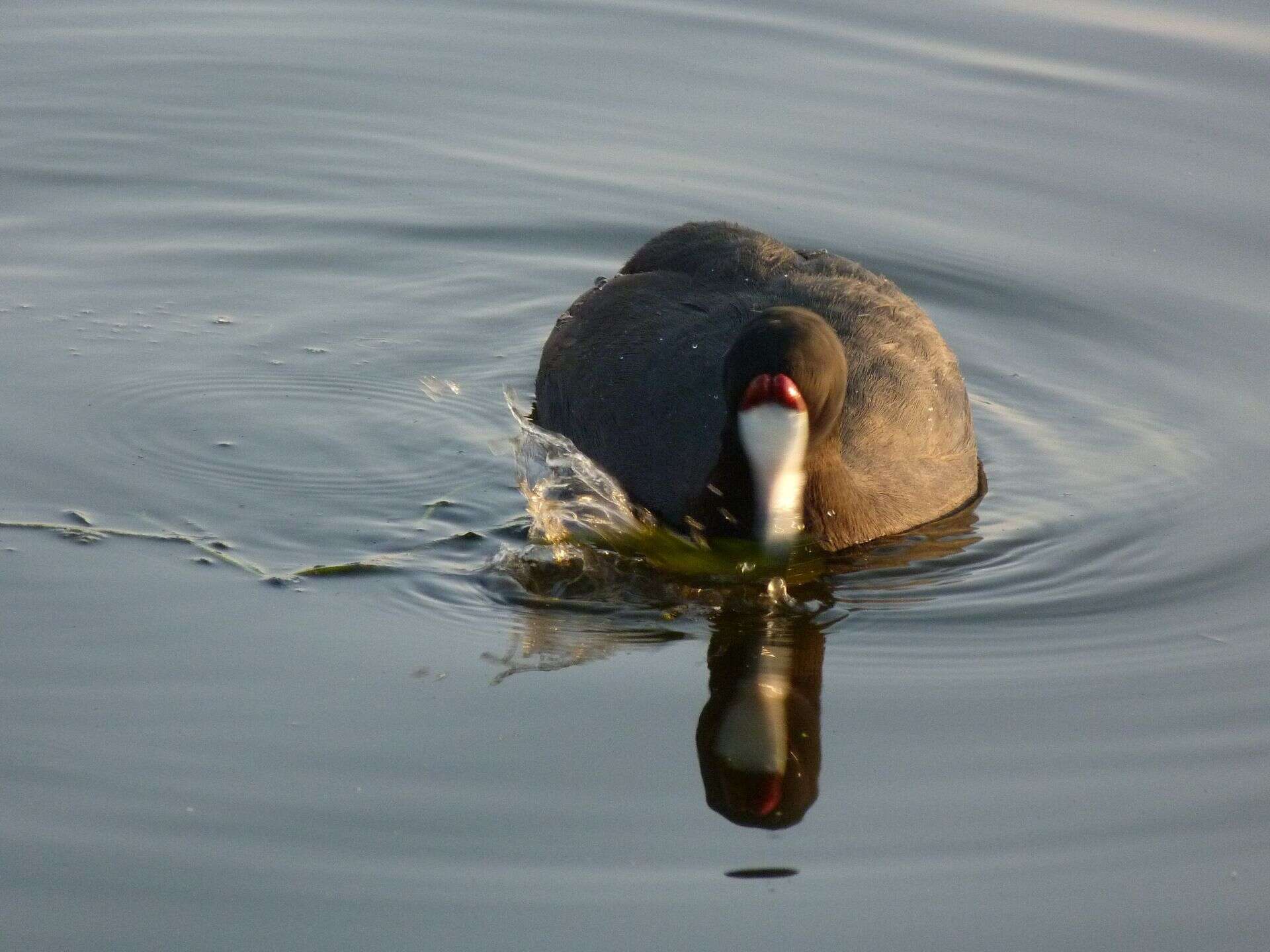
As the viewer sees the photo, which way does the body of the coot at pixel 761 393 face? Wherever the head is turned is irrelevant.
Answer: toward the camera
